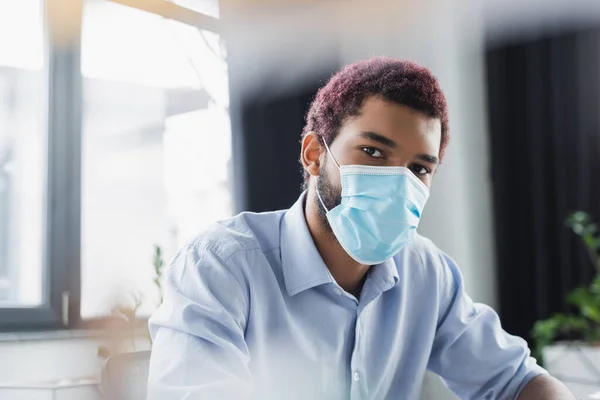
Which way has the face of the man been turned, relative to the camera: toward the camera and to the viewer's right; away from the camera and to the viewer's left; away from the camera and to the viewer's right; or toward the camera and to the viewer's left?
toward the camera and to the viewer's right

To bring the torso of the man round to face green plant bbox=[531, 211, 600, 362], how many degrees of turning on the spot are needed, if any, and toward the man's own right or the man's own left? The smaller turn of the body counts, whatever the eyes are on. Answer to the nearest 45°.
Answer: approximately 90° to the man's own left

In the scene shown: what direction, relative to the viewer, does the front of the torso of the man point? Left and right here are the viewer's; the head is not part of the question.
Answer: facing the viewer and to the right of the viewer
